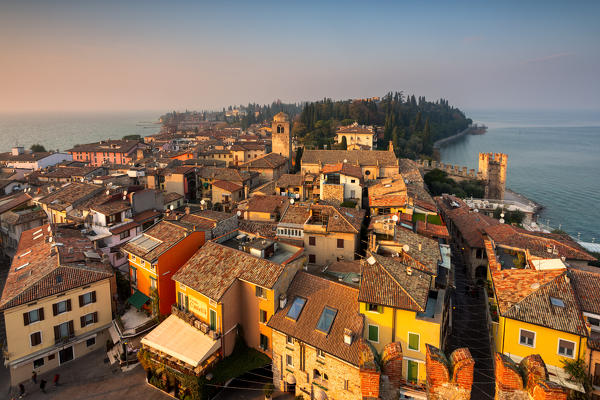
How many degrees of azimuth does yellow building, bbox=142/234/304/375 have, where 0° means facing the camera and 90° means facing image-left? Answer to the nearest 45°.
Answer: approximately 45°

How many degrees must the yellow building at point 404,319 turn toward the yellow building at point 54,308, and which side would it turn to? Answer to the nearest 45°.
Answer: approximately 90° to its right

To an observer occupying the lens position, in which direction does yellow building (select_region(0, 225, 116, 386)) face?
facing the viewer and to the right of the viewer

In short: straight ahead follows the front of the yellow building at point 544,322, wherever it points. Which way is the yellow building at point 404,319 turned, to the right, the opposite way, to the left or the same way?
the same way

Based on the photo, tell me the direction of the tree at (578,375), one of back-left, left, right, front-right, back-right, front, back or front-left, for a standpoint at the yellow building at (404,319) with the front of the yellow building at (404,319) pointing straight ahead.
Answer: left

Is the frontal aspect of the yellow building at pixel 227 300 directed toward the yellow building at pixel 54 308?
no

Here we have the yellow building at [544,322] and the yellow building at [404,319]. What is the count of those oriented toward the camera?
2

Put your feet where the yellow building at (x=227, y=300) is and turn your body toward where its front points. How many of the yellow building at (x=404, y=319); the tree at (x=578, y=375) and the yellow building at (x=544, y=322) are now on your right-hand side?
0

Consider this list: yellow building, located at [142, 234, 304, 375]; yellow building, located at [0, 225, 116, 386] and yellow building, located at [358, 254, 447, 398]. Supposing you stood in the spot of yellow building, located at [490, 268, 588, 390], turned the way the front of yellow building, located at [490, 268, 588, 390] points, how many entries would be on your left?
0

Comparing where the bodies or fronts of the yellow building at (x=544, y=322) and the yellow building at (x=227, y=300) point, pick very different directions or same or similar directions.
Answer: same or similar directions

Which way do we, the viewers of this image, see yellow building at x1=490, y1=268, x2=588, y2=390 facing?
facing the viewer
